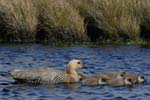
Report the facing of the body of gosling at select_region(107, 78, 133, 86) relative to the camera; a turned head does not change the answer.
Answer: to the viewer's right

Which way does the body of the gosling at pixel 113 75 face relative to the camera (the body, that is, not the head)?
to the viewer's right

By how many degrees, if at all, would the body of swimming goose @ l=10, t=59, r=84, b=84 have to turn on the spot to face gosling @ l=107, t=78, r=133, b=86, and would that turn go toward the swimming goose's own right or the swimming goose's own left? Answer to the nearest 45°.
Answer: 0° — it already faces it

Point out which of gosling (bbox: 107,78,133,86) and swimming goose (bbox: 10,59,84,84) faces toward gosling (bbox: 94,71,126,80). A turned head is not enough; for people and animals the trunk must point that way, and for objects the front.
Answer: the swimming goose

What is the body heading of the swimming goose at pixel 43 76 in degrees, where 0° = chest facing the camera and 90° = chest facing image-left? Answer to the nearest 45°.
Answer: approximately 270°

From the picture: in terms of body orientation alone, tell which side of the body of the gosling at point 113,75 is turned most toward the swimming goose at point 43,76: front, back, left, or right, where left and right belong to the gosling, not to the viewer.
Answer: back
